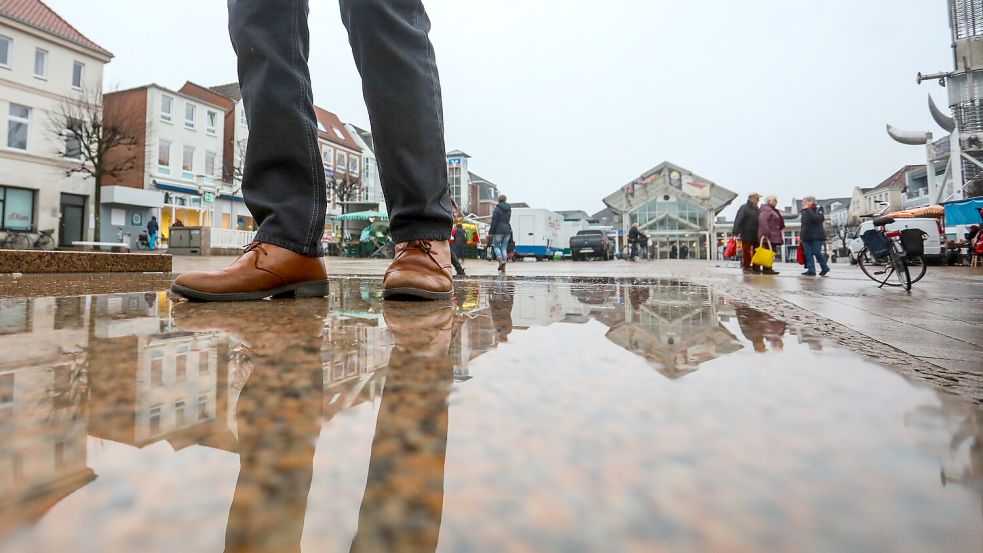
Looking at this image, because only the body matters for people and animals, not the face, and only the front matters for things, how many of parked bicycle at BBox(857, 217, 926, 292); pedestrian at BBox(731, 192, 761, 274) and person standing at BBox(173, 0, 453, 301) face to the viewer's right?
1

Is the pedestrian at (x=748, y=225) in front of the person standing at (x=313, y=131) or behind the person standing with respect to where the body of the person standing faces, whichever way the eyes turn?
behind

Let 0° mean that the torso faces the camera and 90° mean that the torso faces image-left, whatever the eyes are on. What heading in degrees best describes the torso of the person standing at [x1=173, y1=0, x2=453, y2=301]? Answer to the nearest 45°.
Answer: approximately 45°

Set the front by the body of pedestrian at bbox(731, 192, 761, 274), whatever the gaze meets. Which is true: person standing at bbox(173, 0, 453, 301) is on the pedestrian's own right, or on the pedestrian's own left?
on the pedestrian's own right

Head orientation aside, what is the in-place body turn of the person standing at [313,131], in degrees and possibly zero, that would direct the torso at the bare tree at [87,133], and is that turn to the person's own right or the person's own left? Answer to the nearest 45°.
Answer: approximately 135° to the person's own right

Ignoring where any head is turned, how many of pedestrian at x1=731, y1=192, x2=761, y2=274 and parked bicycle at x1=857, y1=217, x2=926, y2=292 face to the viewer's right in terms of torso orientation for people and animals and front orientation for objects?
1
